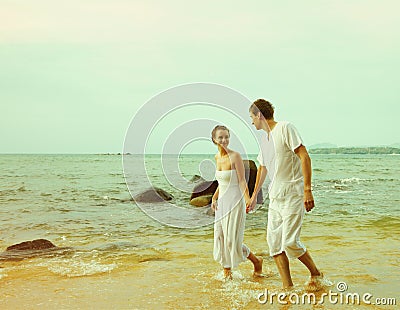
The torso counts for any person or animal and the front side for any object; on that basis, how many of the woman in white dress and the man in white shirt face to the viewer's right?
0

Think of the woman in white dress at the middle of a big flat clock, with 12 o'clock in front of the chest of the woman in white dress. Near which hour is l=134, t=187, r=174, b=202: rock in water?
The rock in water is roughly at 4 o'clock from the woman in white dress.

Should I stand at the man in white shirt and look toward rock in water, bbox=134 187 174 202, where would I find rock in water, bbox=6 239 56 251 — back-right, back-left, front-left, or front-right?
front-left

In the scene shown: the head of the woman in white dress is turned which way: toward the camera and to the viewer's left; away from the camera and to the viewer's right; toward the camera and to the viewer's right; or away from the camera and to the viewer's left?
toward the camera and to the viewer's right

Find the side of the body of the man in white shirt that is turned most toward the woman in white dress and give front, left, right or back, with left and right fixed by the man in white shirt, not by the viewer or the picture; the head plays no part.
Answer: right

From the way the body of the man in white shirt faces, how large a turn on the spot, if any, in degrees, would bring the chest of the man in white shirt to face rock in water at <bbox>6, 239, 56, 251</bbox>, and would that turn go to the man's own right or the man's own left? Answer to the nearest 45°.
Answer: approximately 90° to the man's own right

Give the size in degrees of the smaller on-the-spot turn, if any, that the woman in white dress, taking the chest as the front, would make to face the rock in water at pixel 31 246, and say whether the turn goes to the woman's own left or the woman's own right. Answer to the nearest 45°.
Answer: approximately 90° to the woman's own right

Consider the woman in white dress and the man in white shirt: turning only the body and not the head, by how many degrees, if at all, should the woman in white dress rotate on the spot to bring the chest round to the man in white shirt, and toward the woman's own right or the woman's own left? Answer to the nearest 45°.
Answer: approximately 90° to the woman's own left

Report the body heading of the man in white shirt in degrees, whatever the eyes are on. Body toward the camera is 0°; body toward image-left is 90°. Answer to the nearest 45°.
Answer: approximately 45°

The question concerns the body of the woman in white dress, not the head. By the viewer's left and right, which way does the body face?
facing the viewer and to the left of the viewer

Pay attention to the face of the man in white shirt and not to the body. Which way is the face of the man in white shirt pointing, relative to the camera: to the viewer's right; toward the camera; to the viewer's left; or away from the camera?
to the viewer's left
